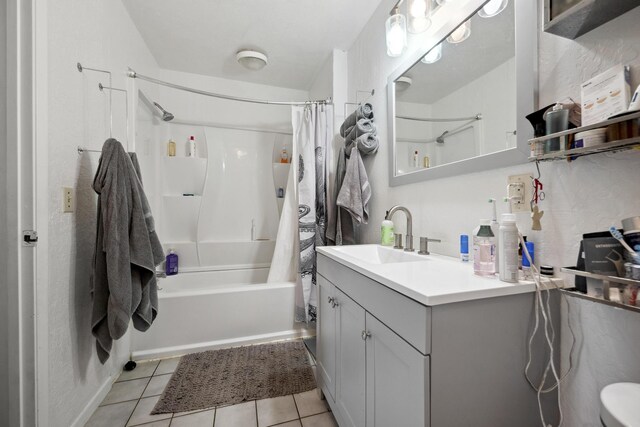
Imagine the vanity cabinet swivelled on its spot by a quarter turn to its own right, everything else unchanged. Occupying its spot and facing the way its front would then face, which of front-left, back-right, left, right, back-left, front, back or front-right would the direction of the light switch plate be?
front-left

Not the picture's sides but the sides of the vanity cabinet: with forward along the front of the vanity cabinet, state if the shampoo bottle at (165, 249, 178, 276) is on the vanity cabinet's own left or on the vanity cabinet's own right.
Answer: on the vanity cabinet's own right

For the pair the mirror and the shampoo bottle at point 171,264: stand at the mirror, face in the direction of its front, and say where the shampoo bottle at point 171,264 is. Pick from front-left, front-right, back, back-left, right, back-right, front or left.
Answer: front-right

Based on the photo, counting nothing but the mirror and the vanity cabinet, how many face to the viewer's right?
0

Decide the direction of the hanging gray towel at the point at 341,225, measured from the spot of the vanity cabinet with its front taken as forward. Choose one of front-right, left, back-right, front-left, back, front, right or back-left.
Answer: right

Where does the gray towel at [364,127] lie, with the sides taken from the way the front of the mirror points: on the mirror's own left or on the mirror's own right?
on the mirror's own right

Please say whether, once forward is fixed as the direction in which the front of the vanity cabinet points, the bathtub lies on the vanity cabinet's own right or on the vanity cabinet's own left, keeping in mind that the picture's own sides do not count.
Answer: on the vanity cabinet's own right
